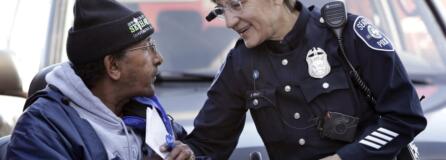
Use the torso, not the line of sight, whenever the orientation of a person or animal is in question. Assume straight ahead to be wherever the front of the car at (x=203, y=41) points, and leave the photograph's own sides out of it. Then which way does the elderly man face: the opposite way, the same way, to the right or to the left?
to the left

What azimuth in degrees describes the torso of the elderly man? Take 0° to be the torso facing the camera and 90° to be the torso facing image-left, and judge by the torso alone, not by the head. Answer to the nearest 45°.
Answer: approximately 270°

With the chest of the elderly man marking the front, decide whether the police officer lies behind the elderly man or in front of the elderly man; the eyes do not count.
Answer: in front

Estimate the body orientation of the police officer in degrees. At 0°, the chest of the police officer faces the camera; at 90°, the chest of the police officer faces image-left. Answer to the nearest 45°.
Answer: approximately 45°

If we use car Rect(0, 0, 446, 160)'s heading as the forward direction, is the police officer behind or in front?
in front

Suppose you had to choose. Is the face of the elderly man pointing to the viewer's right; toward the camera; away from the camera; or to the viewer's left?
to the viewer's right

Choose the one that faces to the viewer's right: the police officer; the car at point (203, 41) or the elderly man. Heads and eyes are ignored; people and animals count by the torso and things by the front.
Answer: the elderly man

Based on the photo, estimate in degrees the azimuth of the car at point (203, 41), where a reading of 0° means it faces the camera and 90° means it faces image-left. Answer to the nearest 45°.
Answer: approximately 0°
